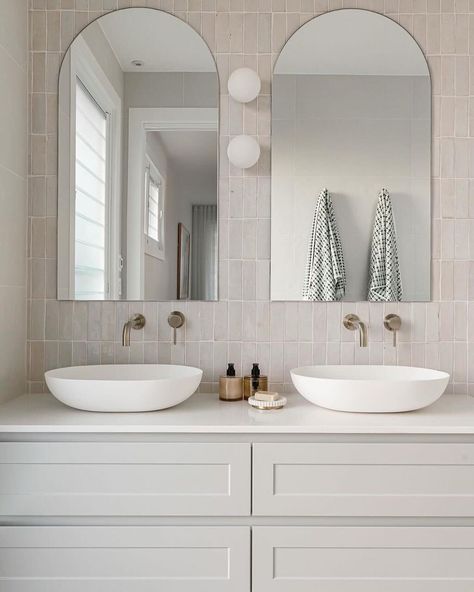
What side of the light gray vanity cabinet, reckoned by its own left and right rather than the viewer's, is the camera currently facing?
front

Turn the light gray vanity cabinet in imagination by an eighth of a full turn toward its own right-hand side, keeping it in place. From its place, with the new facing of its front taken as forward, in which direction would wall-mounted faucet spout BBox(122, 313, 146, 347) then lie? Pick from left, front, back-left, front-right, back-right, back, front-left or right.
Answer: right
